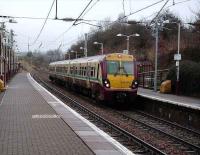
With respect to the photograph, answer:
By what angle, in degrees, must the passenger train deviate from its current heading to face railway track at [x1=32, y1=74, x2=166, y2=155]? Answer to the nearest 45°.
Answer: approximately 45° to its right

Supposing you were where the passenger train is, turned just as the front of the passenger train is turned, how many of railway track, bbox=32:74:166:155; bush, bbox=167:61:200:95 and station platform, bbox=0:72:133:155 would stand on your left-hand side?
1

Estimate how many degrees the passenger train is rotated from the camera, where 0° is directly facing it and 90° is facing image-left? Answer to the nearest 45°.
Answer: approximately 315°

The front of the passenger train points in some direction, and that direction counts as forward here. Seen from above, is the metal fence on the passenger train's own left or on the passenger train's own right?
on the passenger train's own left

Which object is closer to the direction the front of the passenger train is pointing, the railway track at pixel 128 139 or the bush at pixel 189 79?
the railway track

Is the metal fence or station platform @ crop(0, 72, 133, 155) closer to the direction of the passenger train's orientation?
the station platform

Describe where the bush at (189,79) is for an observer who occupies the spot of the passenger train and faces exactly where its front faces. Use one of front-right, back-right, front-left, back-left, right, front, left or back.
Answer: left

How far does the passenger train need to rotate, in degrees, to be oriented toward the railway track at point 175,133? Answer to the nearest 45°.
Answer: approximately 45° to its right

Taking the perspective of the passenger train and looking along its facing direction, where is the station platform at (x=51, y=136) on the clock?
The station platform is roughly at 2 o'clock from the passenger train.

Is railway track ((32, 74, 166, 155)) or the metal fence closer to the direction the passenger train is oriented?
the railway track
